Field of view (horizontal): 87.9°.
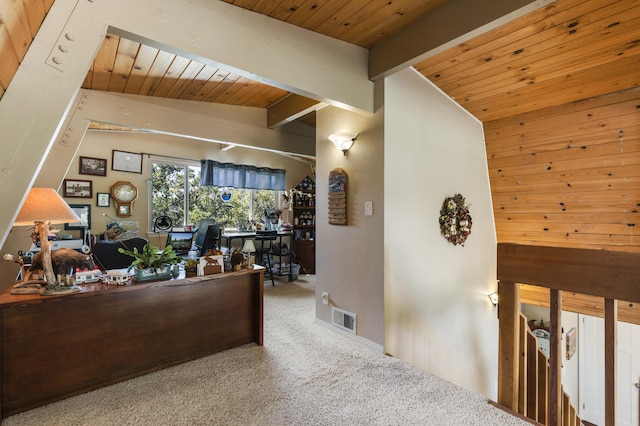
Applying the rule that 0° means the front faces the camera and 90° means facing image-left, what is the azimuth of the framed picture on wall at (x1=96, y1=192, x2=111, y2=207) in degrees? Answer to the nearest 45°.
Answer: approximately 0°

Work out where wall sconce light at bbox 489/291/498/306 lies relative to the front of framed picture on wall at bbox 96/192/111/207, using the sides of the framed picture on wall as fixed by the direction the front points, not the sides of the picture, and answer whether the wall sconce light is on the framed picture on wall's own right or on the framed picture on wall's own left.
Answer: on the framed picture on wall's own left

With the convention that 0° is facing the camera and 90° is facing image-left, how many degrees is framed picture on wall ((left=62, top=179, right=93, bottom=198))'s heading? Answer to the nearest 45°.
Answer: approximately 0°

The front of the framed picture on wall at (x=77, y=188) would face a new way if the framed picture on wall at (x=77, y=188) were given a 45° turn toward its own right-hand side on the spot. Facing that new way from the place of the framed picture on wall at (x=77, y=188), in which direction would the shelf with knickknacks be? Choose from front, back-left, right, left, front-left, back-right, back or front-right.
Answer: back-left

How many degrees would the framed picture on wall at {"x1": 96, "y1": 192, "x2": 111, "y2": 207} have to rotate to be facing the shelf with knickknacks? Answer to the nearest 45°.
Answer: approximately 90° to its left

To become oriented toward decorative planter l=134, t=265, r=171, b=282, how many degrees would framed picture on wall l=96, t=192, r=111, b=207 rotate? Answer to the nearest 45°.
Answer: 0° — it already faces it

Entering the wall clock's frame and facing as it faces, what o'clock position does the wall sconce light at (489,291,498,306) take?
The wall sconce light is roughly at 10 o'clock from the wall clock.
